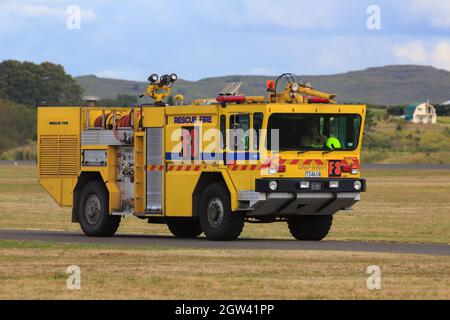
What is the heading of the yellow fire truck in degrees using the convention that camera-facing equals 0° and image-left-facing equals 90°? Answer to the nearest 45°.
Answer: approximately 315°
